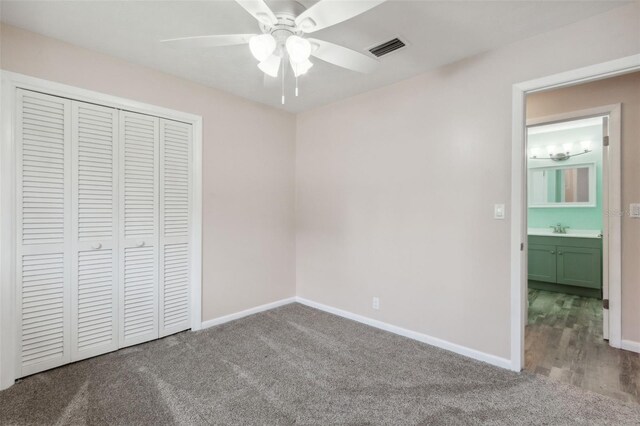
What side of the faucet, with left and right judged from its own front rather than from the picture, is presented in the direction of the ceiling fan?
front

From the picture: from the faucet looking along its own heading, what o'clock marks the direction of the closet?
The closet is roughly at 1 o'clock from the faucet.

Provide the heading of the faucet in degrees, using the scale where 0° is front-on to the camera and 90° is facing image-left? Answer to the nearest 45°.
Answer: approximately 0°
